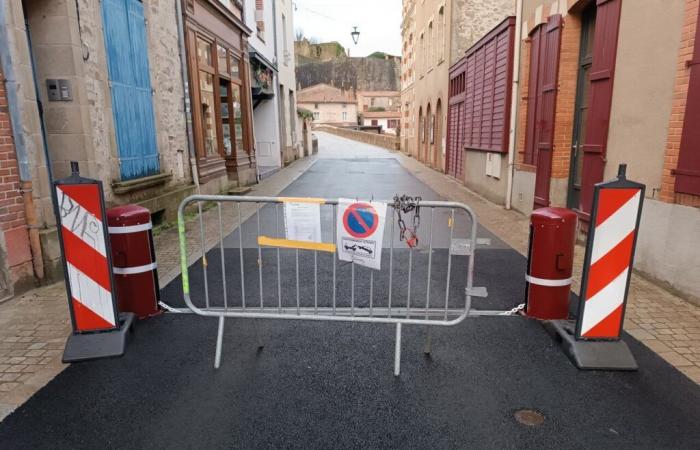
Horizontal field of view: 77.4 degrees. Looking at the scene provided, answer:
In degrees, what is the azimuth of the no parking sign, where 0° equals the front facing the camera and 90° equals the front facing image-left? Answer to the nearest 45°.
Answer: approximately 0°

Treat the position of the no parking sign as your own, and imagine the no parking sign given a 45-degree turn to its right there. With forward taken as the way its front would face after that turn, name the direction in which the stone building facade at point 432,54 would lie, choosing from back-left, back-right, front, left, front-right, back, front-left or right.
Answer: back-right

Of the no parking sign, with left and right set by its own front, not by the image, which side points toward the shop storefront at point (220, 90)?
back

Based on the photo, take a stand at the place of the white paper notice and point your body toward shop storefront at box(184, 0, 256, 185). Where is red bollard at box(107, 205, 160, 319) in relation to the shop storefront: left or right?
left

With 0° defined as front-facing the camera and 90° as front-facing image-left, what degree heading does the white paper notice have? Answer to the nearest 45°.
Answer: approximately 0°

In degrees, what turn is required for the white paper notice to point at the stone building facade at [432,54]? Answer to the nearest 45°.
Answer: approximately 180°

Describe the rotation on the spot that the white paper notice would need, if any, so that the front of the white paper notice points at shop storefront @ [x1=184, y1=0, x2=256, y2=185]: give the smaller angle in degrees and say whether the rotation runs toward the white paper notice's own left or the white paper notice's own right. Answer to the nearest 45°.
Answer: approximately 180°

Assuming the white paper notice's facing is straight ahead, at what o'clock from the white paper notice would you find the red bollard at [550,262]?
The red bollard is roughly at 9 o'clock from the white paper notice.

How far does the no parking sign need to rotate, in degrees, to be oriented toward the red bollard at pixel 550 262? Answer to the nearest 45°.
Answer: approximately 90° to its left

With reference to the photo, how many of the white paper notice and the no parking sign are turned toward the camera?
2
